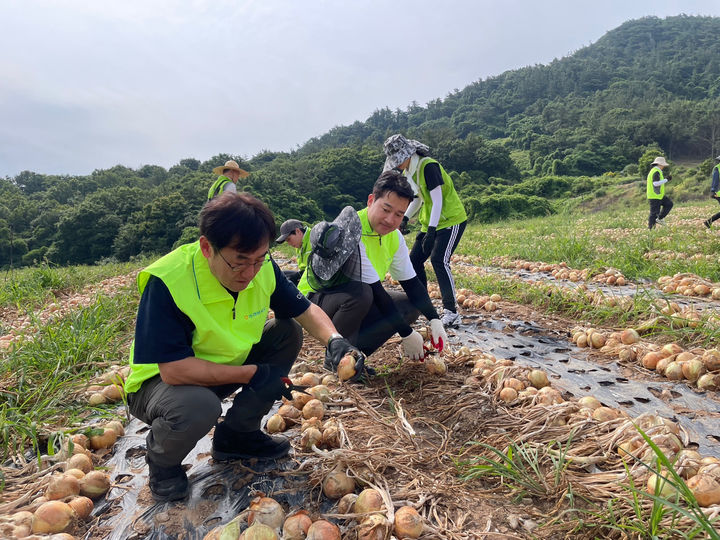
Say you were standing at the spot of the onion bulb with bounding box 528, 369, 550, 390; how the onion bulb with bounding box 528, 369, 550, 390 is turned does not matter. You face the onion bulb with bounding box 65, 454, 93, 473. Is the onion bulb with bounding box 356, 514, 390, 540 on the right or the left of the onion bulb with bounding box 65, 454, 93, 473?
left

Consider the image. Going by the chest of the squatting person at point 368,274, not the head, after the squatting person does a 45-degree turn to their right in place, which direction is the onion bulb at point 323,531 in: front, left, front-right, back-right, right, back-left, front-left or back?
front

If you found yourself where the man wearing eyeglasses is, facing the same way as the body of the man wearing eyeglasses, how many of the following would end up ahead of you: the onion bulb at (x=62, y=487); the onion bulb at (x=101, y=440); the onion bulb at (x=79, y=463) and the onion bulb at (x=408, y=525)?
1

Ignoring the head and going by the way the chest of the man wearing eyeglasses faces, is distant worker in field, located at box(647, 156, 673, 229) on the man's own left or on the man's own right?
on the man's own left

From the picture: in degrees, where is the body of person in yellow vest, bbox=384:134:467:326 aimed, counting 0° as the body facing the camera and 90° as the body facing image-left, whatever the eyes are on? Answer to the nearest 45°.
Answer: approximately 45°

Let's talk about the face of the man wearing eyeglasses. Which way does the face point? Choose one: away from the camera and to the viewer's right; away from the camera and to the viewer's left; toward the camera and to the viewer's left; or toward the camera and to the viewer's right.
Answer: toward the camera and to the viewer's right

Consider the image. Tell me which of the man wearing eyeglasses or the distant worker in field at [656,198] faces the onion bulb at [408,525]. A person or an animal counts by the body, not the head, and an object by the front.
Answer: the man wearing eyeglasses
